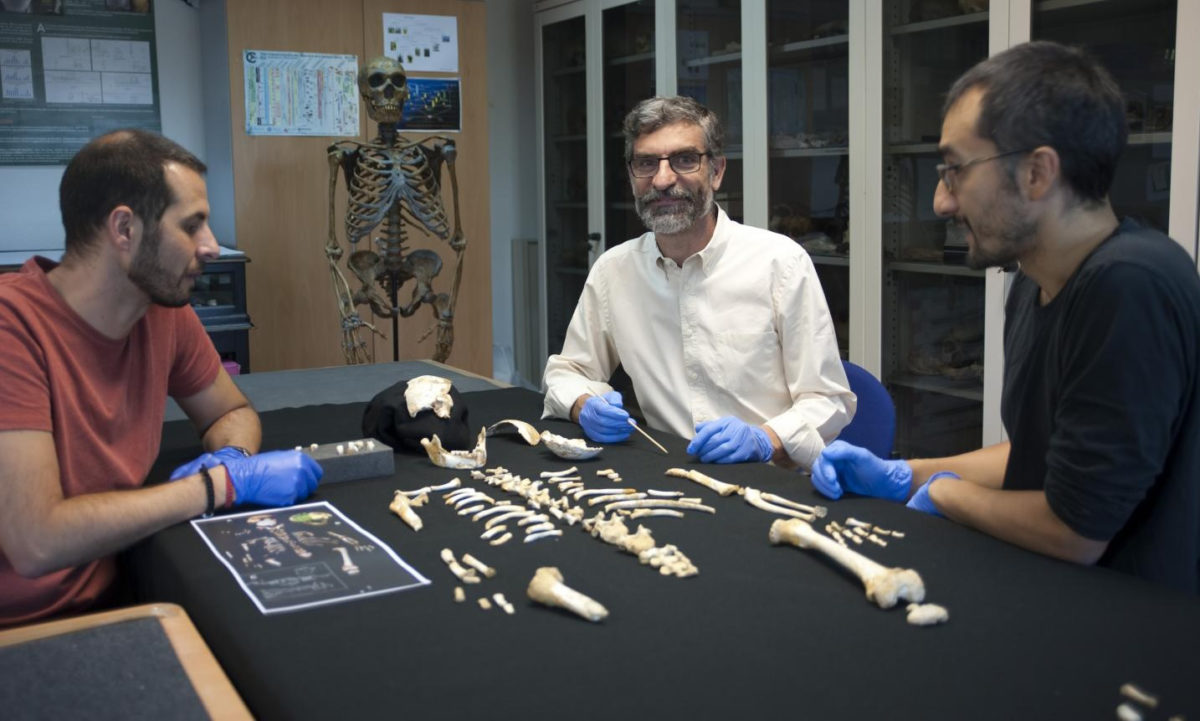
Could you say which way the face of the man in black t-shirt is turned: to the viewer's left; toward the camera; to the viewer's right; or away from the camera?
to the viewer's left

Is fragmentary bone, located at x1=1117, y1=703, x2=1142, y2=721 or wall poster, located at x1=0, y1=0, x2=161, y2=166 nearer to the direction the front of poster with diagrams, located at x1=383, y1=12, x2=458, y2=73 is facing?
the fragmentary bone

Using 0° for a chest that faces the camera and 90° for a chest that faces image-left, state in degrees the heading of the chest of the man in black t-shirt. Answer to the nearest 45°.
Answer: approximately 90°

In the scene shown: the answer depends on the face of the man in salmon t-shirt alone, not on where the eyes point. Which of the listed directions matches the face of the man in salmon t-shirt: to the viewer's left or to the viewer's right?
to the viewer's right

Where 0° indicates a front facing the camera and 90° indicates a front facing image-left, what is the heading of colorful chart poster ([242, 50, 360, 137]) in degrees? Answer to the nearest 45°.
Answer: approximately 0°

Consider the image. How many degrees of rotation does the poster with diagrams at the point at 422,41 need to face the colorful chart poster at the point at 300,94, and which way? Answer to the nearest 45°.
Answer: approximately 45° to its right

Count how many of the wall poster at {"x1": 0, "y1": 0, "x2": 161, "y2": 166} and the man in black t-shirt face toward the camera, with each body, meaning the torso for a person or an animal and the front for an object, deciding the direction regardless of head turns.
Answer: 1

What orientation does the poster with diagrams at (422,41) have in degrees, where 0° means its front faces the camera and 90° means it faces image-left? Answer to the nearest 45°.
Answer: approximately 0°

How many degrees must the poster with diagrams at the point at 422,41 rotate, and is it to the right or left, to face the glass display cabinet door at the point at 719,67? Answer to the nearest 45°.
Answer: approximately 45° to its left
